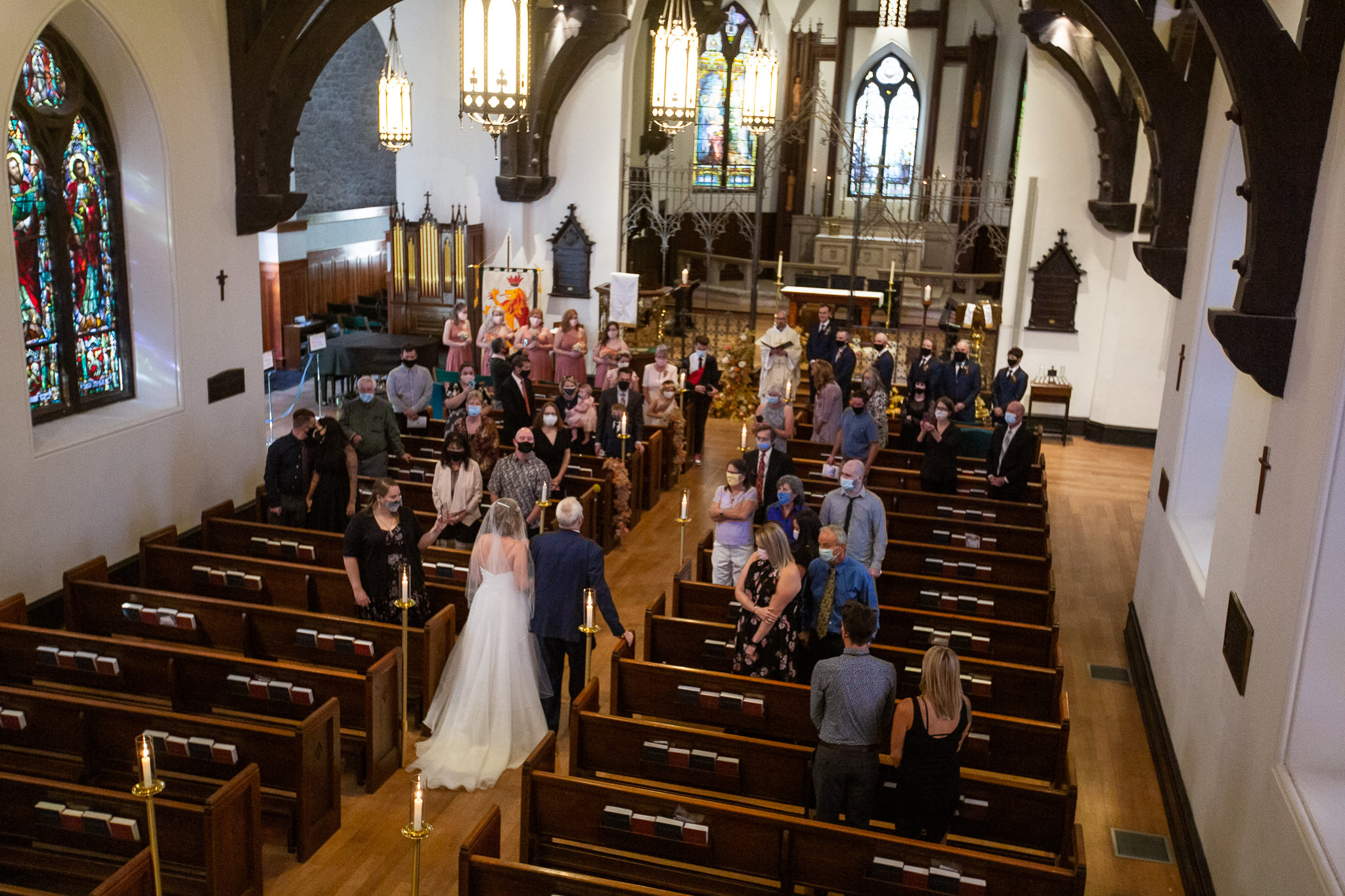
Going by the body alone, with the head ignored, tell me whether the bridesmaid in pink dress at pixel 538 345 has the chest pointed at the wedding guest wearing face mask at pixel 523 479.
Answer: yes

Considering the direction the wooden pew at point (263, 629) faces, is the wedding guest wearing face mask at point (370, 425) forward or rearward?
forward

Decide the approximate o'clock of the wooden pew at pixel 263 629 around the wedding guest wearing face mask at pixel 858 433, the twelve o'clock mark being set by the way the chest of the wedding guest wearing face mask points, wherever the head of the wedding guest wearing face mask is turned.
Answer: The wooden pew is roughly at 12 o'clock from the wedding guest wearing face mask.

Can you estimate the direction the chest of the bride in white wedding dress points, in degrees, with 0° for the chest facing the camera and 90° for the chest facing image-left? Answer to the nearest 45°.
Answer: approximately 180°

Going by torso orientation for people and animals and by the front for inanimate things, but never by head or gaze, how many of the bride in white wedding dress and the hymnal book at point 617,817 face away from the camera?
1

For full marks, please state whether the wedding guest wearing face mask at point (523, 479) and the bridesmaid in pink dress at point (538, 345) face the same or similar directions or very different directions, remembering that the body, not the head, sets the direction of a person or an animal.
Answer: same or similar directions

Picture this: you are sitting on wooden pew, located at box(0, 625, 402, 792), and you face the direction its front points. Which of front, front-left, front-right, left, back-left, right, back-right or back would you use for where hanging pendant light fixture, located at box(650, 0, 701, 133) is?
front

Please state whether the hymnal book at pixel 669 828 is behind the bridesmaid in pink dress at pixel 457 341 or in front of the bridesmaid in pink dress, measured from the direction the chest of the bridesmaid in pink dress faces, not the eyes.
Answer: in front

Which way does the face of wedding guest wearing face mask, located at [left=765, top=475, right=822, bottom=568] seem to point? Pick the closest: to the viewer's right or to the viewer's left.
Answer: to the viewer's left

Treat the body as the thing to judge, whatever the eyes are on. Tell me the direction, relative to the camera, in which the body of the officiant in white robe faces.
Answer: toward the camera

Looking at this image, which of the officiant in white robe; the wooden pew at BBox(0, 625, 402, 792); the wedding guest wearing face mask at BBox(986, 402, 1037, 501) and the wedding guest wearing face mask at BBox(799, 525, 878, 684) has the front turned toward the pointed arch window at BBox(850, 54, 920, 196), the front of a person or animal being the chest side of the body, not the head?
the wooden pew

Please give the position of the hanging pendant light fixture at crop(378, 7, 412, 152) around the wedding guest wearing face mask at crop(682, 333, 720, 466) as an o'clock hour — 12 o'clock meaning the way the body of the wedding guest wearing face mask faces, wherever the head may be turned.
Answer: The hanging pendant light fixture is roughly at 4 o'clock from the wedding guest wearing face mask.

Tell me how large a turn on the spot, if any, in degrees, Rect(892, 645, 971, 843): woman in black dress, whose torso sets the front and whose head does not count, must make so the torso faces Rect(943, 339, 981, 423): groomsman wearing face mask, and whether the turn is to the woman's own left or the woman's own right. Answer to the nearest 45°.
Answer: approximately 45° to the woman's own right

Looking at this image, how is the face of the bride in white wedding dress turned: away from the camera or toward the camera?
away from the camera

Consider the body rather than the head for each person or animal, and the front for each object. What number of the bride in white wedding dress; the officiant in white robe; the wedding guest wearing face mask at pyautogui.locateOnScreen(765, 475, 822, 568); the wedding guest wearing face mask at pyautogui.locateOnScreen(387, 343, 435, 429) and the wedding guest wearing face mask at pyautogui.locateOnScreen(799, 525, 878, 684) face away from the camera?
1

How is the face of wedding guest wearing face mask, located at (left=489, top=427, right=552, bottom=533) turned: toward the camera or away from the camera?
toward the camera

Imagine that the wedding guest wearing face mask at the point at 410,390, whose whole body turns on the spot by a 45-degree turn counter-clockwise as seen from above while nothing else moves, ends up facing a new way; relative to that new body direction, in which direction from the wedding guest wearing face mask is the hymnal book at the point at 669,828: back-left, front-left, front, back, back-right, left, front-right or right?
front-right

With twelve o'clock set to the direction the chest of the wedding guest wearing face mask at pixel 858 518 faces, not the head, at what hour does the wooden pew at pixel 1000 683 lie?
The wooden pew is roughly at 9 o'clock from the wedding guest wearing face mask.

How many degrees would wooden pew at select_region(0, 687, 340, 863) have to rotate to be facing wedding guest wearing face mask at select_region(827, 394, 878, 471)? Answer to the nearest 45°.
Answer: approximately 45° to its right

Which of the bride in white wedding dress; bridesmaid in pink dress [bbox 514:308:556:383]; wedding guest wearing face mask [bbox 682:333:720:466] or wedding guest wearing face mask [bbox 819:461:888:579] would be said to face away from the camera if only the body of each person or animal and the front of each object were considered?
the bride in white wedding dress

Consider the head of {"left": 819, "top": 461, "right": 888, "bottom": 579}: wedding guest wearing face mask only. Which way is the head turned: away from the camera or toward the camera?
toward the camera
